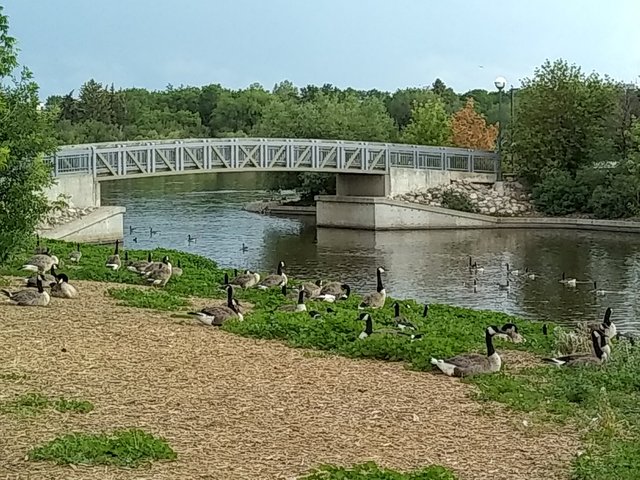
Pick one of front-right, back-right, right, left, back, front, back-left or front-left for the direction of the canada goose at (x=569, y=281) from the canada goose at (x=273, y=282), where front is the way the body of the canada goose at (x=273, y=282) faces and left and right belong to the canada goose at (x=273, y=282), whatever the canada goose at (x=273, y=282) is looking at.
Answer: front-left

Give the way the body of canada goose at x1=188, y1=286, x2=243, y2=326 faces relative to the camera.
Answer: to the viewer's right

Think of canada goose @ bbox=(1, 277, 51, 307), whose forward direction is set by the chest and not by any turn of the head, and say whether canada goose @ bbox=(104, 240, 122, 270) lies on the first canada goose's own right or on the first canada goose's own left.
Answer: on the first canada goose's own left

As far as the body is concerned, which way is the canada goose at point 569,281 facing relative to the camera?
to the viewer's left

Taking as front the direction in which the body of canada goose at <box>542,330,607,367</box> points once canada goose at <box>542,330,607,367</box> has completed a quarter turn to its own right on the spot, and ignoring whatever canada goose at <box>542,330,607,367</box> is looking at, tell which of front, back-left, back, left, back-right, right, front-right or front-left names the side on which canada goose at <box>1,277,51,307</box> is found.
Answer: right

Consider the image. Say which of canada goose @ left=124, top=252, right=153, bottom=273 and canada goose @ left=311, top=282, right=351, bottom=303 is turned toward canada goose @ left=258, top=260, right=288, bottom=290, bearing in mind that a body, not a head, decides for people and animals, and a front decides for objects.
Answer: canada goose @ left=124, top=252, right=153, bottom=273

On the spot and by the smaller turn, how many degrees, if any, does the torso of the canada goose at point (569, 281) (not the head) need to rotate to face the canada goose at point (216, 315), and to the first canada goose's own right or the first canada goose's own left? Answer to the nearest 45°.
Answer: approximately 90° to the first canada goose's own left

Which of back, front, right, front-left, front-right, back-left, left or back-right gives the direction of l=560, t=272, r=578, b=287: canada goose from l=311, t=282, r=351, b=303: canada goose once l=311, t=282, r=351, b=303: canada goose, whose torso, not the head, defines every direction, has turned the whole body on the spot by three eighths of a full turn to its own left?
right

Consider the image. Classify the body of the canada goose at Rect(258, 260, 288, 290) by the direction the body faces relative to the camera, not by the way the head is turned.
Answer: to the viewer's right

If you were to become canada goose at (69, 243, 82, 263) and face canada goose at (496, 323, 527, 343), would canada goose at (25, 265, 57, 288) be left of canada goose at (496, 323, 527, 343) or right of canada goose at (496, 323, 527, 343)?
right

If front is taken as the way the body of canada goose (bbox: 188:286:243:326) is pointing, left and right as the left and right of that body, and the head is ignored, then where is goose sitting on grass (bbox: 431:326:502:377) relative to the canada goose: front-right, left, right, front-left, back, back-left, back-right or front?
front-right

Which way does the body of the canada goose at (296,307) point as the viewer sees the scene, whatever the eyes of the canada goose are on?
to the viewer's right

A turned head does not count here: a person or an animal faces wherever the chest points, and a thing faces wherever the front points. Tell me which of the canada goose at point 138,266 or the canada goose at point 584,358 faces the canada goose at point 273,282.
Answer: the canada goose at point 138,266

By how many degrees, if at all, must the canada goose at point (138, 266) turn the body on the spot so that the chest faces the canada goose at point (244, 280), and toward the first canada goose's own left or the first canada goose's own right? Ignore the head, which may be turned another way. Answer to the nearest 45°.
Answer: approximately 45° to the first canada goose's own right

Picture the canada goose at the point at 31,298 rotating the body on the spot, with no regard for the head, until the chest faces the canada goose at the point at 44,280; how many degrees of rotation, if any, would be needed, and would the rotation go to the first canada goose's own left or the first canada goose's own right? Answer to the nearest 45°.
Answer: approximately 90° to the first canada goose's own left

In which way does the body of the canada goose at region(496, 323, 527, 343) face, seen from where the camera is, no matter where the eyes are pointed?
to the viewer's left

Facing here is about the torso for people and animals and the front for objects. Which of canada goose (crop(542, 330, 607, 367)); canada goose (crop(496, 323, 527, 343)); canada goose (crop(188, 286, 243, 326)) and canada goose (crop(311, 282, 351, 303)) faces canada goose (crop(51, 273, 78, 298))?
canada goose (crop(496, 323, 527, 343))
